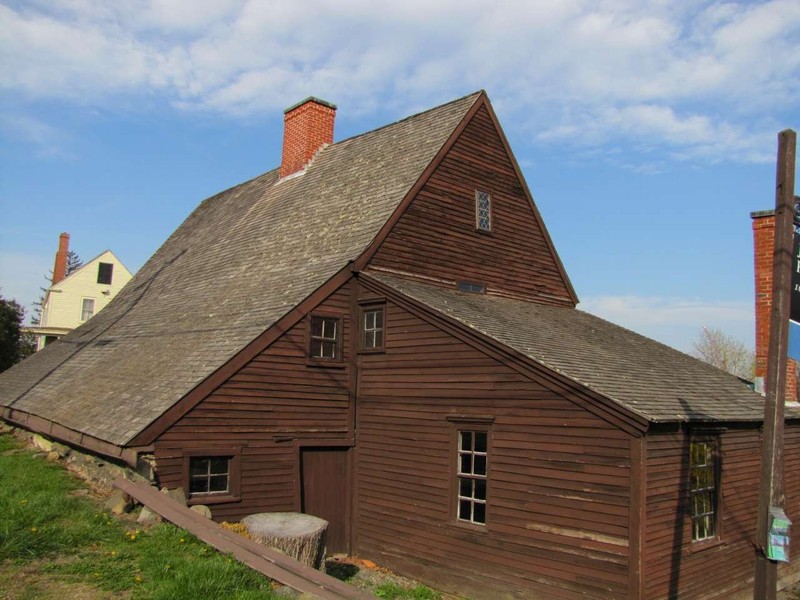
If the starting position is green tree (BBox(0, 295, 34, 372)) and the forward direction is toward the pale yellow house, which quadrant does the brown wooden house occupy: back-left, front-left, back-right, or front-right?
back-right

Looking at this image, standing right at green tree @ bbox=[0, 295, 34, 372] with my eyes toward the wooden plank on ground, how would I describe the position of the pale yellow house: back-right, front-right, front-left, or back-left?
back-left

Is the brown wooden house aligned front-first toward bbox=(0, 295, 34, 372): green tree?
no

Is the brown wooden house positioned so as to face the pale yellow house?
no

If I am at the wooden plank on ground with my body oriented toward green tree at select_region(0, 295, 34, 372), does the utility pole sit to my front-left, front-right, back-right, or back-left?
back-right

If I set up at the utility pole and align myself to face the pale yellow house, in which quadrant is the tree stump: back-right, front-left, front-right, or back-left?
front-left
